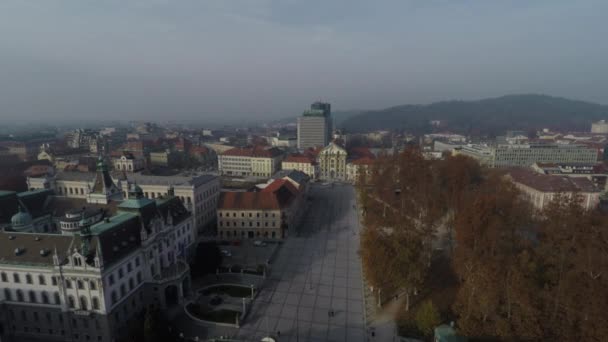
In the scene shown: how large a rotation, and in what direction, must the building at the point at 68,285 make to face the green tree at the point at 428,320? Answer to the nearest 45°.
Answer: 0° — it already faces it

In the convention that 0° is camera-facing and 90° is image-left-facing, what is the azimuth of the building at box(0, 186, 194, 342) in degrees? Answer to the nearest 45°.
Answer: approximately 315°
